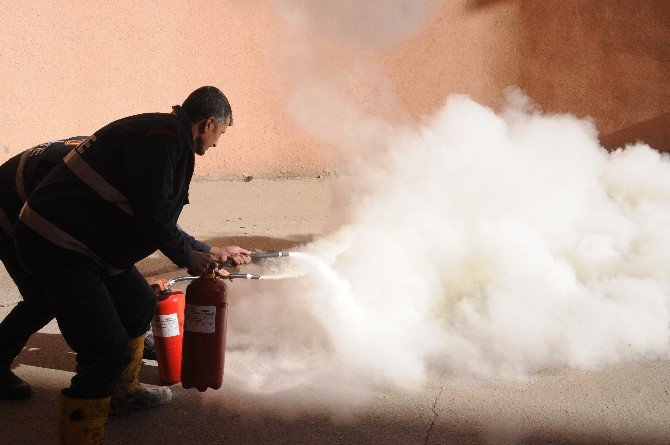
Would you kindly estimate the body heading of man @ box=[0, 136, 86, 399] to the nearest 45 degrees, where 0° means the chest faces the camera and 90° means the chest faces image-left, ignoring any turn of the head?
approximately 270°

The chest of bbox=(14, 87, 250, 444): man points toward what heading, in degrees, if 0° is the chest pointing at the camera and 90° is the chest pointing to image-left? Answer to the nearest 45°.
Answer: approximately 270°

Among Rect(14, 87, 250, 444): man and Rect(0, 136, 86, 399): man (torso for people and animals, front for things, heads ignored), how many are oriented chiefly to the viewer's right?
2

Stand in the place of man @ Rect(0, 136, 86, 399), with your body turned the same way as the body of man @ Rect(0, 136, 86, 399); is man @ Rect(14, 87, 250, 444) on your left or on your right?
on your right

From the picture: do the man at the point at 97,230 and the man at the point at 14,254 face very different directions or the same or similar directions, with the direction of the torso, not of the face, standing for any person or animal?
same or similar directions

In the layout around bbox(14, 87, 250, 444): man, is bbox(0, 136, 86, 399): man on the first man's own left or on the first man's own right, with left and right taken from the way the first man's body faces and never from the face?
on the first man's own left

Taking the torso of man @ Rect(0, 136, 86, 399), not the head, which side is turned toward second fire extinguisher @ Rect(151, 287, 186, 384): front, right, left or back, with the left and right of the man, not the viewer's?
front

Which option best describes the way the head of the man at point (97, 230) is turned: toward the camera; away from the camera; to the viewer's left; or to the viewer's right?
to the viewer's right
